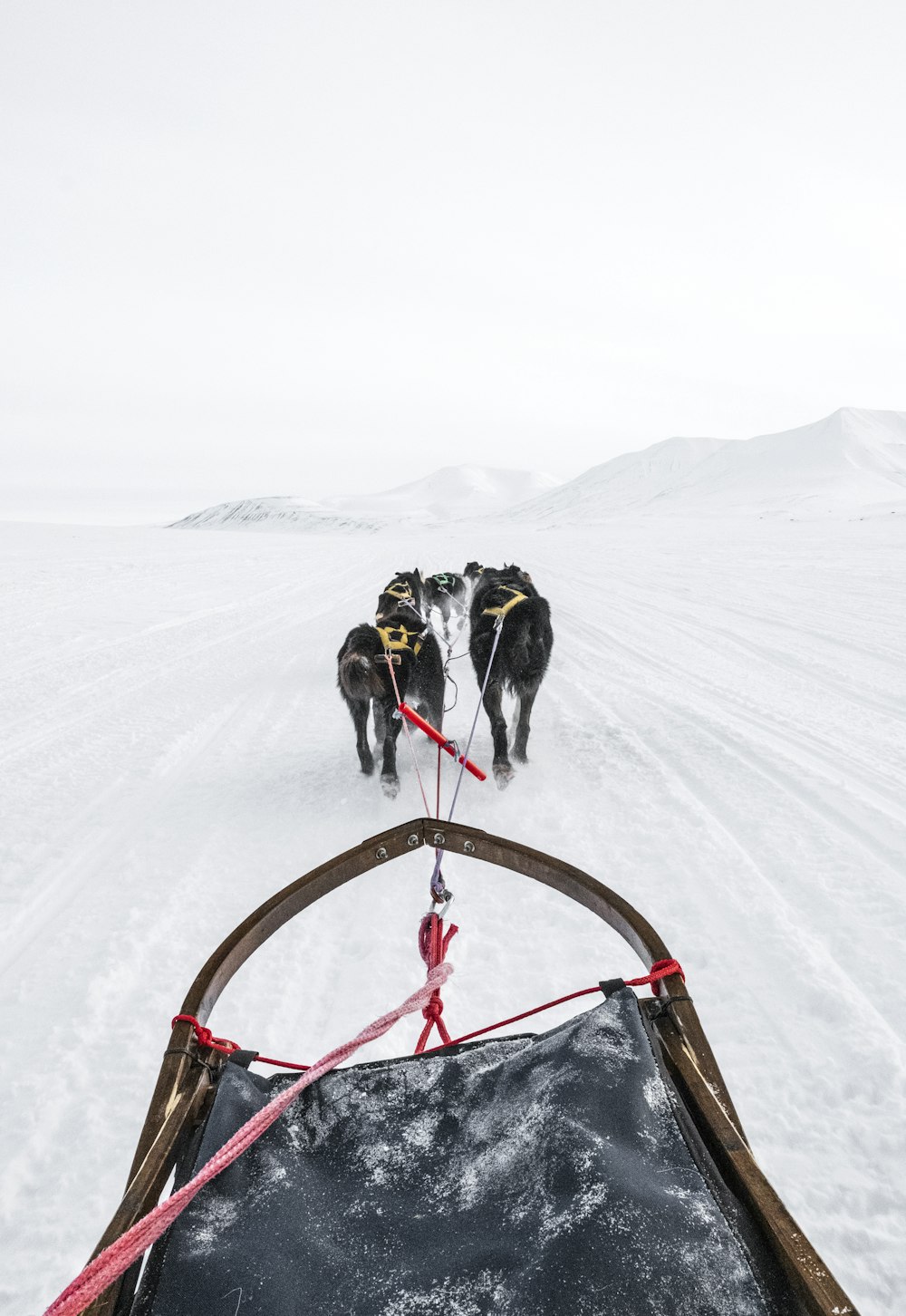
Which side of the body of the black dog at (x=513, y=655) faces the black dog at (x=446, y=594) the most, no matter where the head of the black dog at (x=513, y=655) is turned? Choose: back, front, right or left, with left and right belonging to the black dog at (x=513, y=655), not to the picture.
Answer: front

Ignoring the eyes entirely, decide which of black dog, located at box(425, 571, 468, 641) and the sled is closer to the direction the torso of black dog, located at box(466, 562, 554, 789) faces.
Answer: the black dog

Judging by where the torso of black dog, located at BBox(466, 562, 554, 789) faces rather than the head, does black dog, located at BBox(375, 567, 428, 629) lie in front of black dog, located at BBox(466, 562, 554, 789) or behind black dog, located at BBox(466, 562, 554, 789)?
in front

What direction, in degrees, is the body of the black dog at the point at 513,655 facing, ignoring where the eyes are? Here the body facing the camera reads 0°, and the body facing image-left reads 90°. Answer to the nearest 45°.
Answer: approximately 180°

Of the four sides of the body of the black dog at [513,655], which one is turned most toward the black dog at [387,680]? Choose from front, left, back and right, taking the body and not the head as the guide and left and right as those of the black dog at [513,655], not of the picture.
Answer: left

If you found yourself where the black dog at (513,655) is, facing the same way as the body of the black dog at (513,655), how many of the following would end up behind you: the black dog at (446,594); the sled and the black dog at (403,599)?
1

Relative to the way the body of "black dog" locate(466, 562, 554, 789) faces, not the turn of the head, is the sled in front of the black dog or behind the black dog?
behind
